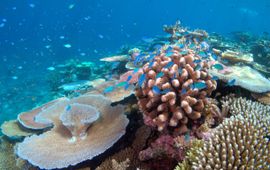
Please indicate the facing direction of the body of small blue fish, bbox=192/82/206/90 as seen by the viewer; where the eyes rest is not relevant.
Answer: to the viewer's right

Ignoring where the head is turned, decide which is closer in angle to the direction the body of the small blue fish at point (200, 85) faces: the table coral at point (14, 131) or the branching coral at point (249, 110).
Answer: the branching coral

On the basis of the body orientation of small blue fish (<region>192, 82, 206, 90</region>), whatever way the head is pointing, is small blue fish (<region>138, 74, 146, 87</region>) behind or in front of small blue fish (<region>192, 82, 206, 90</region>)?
behind

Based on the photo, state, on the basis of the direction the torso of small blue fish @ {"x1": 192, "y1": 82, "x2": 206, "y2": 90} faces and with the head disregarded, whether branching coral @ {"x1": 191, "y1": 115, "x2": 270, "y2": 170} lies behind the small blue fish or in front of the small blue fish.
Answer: in front

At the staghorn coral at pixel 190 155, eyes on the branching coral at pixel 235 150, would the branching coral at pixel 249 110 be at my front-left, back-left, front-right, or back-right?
front-left
